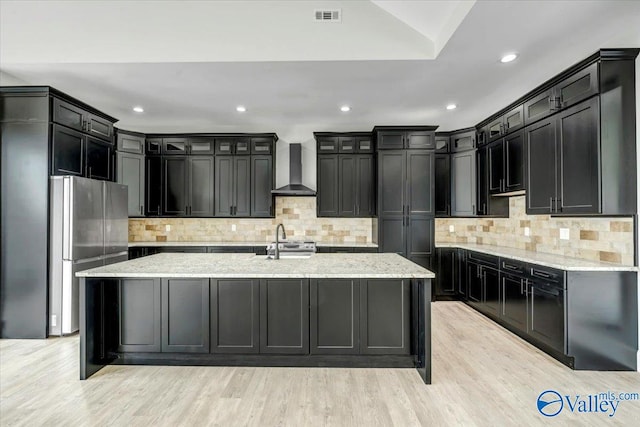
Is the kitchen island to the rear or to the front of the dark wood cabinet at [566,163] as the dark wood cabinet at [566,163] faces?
to the front

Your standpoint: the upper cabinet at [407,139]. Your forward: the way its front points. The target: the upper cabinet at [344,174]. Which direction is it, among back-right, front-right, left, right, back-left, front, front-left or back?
right

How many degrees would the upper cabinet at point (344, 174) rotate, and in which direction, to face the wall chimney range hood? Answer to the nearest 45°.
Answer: approximately 90° to its right

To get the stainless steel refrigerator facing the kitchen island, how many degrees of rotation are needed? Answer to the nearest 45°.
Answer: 0° — it already faces it

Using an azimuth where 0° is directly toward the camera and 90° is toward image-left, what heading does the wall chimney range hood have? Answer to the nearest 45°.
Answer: approximately 0°

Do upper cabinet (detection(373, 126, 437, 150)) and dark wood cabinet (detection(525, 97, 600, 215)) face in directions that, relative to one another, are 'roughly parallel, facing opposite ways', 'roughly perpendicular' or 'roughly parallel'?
roughly perpendicular

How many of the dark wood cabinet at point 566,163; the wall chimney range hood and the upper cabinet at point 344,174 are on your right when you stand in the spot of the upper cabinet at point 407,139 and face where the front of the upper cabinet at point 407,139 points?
2

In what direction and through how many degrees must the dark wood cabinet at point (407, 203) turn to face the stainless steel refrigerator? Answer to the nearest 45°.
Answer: approximately 45° to its right

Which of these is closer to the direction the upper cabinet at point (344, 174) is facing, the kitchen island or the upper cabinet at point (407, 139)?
the kitchen island

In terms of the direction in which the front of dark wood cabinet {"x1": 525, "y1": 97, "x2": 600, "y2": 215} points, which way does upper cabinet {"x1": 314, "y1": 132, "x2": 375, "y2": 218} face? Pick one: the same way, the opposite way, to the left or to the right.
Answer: to the left

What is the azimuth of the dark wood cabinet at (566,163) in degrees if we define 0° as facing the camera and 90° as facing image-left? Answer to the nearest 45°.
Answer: approximately 45°

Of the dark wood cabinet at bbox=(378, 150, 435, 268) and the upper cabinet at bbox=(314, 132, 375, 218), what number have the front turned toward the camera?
2
